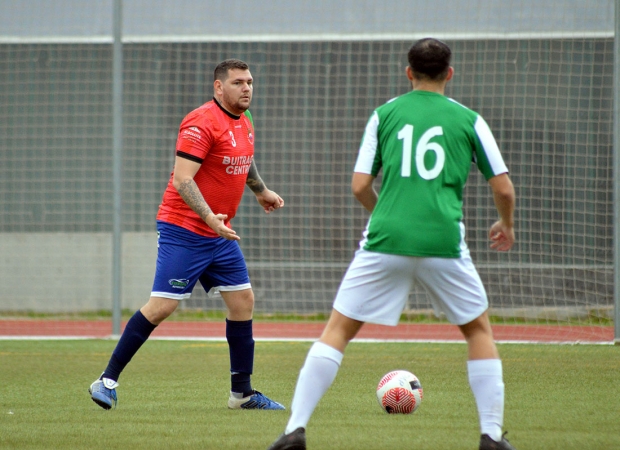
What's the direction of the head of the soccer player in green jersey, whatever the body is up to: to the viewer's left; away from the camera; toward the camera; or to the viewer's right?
away from the camera

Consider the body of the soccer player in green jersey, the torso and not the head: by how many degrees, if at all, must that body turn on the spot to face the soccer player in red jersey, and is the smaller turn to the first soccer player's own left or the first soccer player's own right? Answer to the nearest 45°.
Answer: approximately 45° to the first soccer player's own left

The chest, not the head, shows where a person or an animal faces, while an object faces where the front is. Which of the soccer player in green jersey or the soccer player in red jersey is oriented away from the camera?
the soccer player in green jersey

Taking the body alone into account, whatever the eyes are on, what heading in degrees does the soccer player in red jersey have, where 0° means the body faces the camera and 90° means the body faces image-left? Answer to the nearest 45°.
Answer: approximately 315°

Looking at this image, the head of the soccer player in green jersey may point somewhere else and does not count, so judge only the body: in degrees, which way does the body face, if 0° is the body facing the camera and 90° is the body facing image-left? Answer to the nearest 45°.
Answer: approximately 180°

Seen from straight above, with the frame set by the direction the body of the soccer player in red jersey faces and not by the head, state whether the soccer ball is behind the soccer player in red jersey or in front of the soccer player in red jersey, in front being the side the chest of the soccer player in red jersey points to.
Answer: in front

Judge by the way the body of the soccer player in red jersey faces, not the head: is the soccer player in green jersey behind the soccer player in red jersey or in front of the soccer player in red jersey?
in front

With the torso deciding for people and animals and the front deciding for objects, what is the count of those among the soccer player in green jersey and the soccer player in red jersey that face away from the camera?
1
